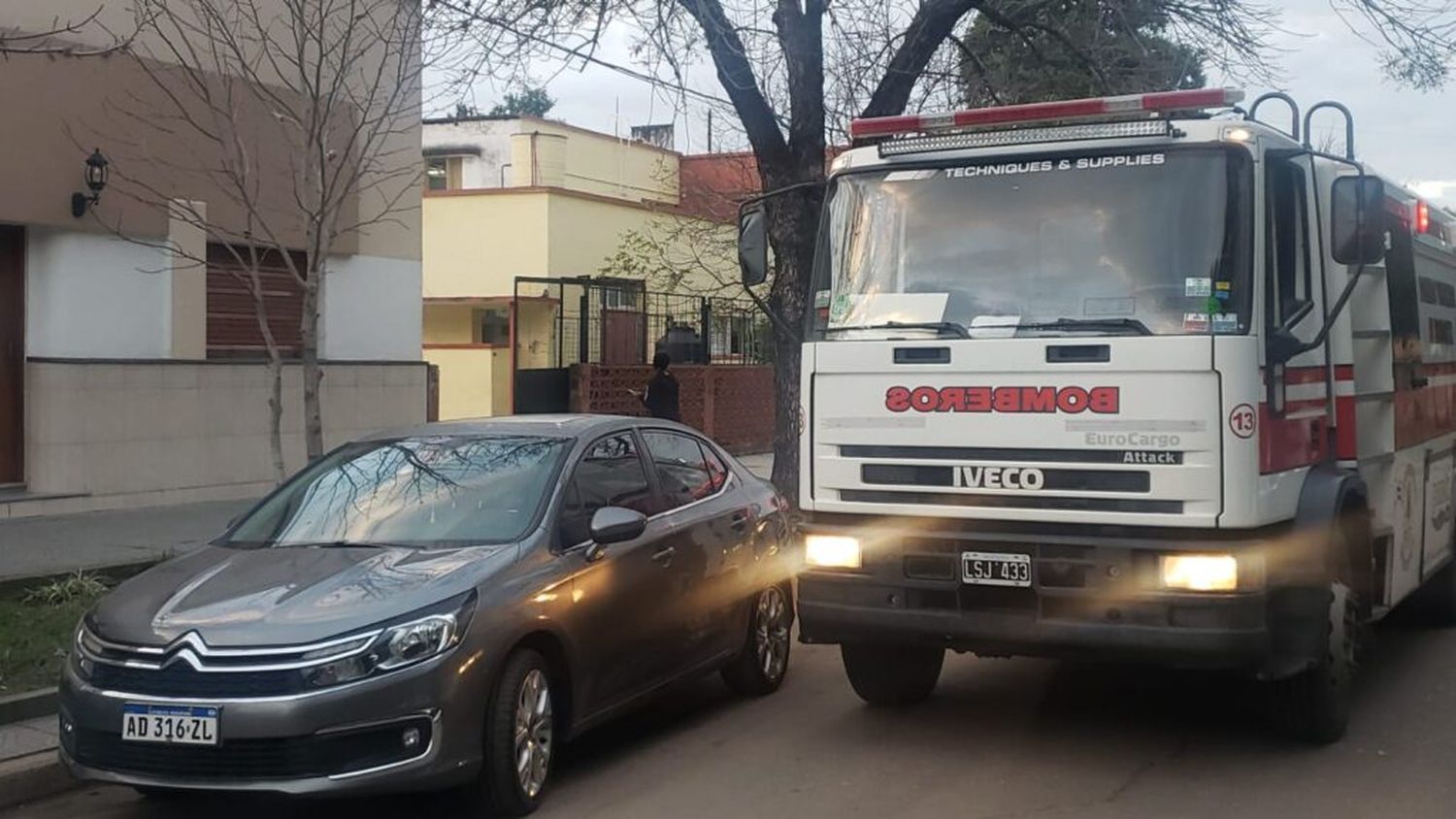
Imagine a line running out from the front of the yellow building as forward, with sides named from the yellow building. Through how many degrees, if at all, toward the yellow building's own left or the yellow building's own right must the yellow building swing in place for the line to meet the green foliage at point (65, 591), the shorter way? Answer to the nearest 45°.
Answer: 0° — it already faces it

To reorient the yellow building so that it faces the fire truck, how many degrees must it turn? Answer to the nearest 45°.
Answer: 0° — it already faces it

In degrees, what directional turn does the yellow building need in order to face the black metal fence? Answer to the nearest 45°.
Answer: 0° — it already faces it

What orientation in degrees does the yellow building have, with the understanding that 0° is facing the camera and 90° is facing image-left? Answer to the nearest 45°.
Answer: approximately 0°

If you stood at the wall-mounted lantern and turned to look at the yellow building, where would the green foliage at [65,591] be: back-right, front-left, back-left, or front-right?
back-right
